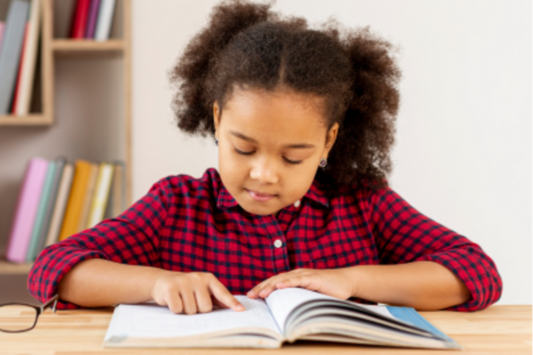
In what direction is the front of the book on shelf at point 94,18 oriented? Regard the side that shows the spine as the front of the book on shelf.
toward the camera

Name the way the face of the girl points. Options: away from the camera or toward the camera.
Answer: toward the camera

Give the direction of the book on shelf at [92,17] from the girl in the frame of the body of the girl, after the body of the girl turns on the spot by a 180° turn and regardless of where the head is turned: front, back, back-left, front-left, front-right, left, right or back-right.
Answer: front-left

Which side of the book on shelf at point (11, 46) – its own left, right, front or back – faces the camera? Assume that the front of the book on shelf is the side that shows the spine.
front

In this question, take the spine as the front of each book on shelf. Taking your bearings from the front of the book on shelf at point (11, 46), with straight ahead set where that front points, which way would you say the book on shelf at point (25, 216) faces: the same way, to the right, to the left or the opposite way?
the same way

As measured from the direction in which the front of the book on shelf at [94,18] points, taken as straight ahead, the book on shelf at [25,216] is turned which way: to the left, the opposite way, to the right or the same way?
the same way

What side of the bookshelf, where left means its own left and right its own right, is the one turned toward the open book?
front

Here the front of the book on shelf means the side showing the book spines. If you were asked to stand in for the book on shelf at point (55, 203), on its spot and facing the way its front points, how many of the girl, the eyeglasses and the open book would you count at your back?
0

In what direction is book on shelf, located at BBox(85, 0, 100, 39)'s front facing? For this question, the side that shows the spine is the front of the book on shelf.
toward the camera

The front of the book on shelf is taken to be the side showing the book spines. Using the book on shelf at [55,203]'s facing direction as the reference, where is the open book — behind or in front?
in front

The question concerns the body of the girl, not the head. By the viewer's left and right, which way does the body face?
facing the viewer

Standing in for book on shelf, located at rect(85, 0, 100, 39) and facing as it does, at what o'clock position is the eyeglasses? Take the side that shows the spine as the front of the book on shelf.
The eyeglasses is roughly at 12 o'clock from the book on shelf.

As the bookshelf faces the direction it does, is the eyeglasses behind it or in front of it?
in front
